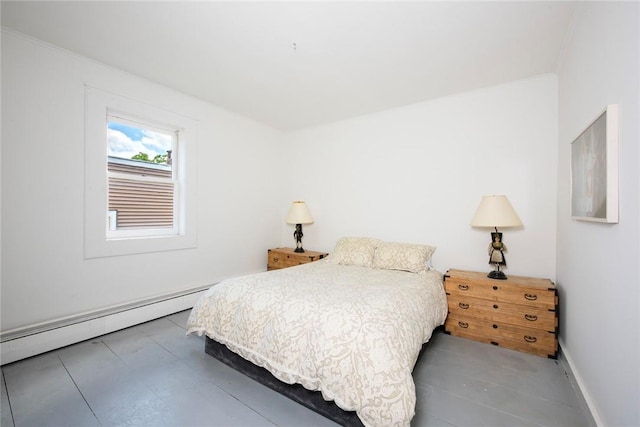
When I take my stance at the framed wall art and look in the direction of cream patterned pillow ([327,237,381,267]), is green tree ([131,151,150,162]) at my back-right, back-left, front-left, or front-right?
front-left

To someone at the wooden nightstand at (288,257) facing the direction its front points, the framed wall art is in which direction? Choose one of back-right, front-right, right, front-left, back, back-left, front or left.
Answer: left

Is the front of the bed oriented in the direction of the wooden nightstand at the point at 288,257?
no

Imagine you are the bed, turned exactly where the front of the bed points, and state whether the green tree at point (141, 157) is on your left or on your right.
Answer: on your right

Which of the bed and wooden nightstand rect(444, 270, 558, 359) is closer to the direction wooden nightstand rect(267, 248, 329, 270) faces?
the bed

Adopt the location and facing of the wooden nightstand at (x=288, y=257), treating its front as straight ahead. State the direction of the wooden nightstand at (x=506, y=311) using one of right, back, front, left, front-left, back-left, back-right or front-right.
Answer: left

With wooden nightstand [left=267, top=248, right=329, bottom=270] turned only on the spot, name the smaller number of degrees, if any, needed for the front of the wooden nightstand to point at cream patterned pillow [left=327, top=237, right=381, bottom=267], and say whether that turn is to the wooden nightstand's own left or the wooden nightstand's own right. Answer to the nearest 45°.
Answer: approximately 90° to the wooden nightstand's own left

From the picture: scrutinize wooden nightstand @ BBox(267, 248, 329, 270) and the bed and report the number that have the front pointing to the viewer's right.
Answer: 0

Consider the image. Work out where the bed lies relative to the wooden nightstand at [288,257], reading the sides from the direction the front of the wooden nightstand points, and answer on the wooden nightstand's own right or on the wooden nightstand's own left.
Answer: on the wooden nightstand's own left

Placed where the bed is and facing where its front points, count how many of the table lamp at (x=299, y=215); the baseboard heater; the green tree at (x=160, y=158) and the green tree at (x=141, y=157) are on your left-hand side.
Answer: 0

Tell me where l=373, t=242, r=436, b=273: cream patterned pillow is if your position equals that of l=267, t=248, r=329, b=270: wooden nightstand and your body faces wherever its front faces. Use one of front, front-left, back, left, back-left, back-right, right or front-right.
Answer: left

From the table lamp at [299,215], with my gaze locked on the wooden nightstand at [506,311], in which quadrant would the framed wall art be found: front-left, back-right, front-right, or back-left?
front-right

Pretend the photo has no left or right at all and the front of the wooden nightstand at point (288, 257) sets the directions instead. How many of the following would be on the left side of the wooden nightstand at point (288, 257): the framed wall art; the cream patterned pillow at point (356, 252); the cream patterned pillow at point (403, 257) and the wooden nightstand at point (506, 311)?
4

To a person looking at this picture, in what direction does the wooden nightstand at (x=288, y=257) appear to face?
facing the viewer and to the left of the viewer

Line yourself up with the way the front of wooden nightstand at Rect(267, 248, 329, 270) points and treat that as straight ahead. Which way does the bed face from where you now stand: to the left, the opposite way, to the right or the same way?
the same way

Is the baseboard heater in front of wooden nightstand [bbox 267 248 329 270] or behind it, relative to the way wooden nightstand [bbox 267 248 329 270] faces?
in front
